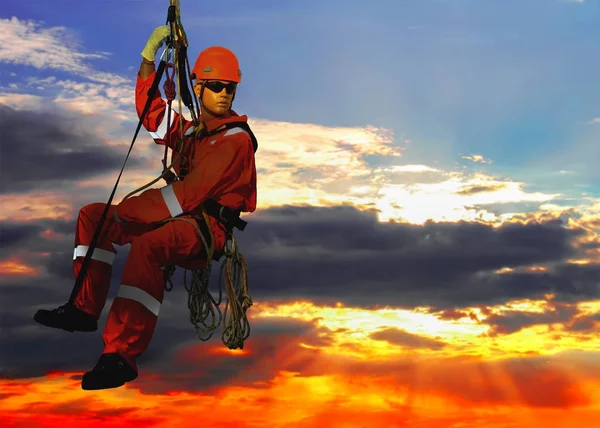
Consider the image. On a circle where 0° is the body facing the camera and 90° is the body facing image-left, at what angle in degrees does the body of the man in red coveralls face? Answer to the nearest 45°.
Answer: approximately 45°
